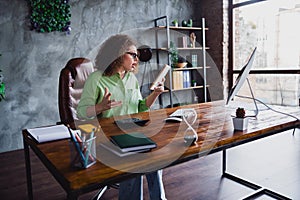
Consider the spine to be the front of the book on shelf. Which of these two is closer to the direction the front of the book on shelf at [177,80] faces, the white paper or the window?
the white paper

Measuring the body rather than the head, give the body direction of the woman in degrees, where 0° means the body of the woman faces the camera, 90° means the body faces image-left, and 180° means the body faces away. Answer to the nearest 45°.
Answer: approximately 315°

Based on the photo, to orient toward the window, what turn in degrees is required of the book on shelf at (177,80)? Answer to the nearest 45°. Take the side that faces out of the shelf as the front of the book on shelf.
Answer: approximately 90° to its left

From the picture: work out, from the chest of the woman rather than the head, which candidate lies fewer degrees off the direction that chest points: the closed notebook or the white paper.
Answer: the closed notebook

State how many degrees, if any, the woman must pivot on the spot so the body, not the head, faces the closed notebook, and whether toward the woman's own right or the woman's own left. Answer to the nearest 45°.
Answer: approximately 45° to the woman's own right

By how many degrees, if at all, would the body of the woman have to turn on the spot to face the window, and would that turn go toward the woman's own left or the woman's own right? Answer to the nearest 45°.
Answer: approximately 90° to the woman's own left

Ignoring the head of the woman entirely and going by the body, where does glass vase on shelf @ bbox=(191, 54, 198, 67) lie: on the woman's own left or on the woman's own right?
on the woman's own left

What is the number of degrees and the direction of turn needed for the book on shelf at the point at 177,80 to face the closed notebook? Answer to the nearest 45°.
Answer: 0° — it already faces it

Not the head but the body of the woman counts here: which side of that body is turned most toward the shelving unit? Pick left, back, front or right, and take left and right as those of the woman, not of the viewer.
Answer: left

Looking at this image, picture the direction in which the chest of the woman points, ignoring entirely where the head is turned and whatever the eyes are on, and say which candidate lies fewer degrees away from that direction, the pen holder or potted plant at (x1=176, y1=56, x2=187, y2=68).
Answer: the pen holder

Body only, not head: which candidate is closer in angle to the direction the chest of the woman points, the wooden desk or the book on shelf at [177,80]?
the wooden desk

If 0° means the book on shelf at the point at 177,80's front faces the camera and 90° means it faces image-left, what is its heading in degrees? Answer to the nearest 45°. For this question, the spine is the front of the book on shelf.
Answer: approximately 0°
